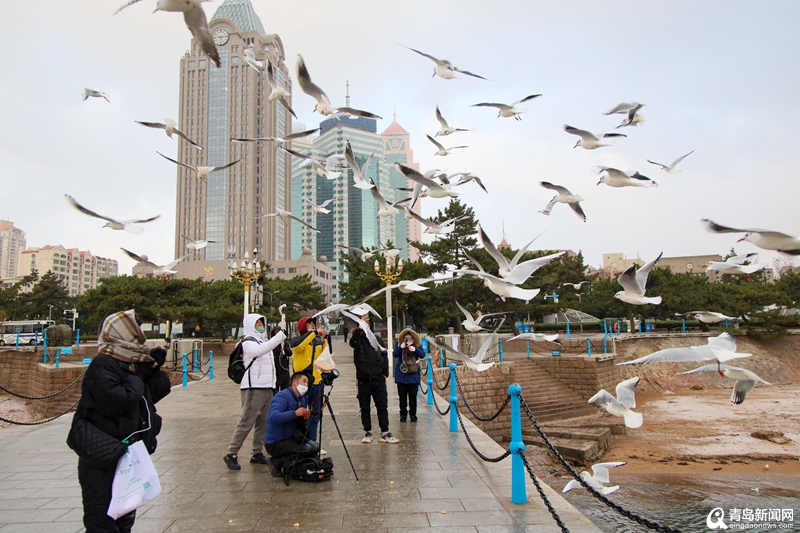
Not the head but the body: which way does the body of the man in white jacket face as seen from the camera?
to the viewer's right

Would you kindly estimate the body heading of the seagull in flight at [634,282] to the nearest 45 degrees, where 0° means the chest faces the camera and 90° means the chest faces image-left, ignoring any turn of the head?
approximately 90°

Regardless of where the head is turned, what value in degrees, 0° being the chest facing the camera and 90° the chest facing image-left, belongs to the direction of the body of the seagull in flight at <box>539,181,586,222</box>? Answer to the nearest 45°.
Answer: approximately 90°

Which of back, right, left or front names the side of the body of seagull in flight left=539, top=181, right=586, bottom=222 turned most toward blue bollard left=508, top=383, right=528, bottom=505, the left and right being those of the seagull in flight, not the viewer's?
left

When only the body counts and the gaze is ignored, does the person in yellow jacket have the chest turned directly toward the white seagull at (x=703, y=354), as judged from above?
yes

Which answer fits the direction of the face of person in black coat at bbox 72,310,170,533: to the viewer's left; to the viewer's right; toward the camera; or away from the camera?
to the viewer's right

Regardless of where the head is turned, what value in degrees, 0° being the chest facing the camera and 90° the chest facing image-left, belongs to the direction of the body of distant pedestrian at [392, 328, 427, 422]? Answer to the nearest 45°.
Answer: approximately 0°

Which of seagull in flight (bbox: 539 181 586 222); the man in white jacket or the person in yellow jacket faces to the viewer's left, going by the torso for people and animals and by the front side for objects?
the seagull in flight
